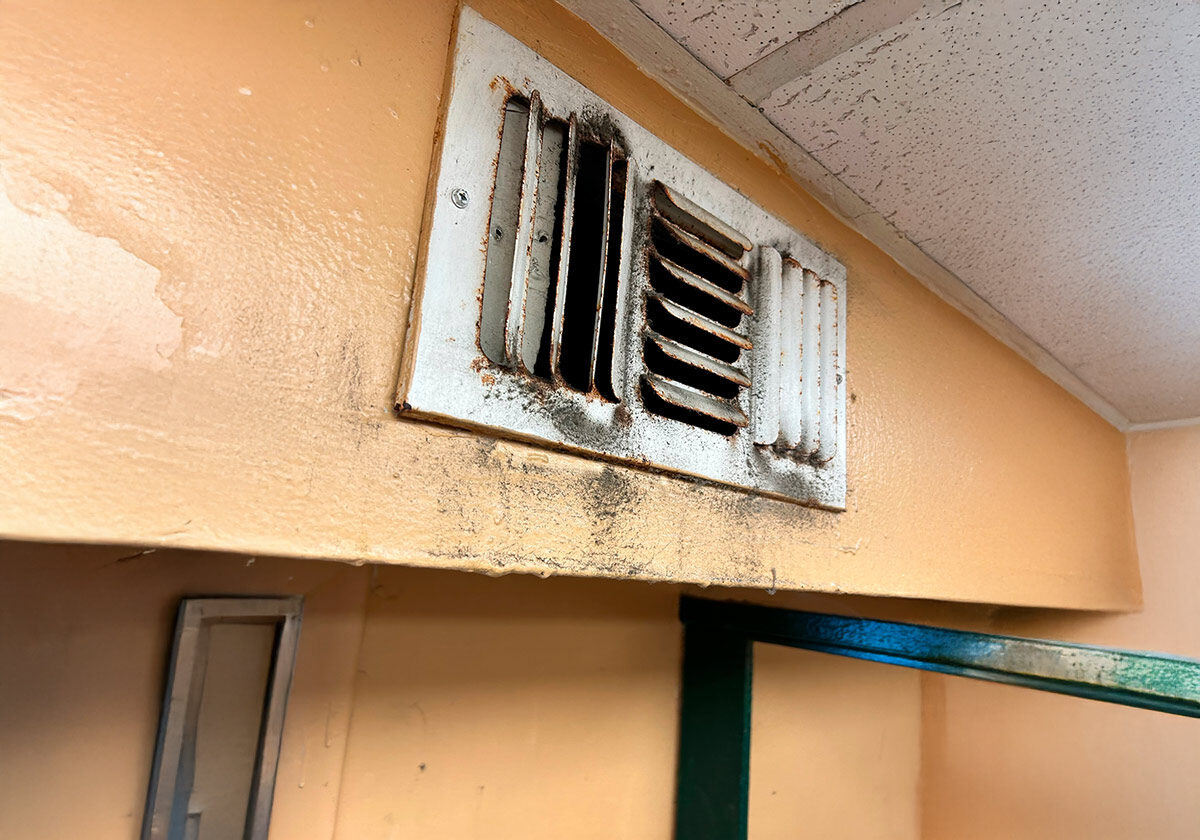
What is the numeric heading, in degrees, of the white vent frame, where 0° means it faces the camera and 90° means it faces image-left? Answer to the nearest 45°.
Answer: approximately 315°

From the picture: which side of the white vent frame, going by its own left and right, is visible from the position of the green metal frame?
left
